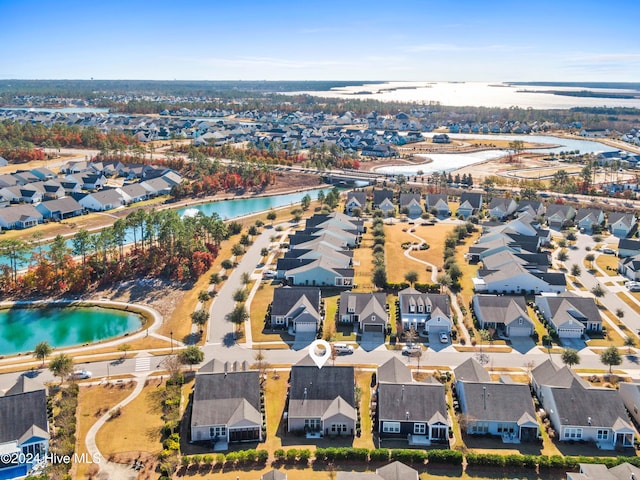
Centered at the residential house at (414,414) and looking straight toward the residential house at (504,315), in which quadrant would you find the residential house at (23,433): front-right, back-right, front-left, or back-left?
back-left

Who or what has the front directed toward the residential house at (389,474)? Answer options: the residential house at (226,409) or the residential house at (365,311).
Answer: the residential house at (365,311)

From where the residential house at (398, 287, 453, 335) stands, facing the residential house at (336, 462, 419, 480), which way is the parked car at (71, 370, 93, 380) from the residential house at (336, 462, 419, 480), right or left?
right

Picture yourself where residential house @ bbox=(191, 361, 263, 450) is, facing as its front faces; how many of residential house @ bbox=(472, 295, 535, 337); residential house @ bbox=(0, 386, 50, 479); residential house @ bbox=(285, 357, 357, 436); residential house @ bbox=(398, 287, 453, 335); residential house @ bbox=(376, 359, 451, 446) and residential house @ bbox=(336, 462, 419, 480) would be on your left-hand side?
1

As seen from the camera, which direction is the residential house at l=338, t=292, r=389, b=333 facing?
toward the camera

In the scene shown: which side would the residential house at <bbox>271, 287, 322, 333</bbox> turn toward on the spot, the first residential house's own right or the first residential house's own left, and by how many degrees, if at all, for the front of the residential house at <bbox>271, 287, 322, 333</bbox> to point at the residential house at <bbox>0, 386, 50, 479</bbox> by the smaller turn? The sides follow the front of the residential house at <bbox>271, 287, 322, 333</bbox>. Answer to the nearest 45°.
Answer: approximately 45° to the first residential house's own right

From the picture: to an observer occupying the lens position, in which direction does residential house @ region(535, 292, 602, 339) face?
facing the viewer

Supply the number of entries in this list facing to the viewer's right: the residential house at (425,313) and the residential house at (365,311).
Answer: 0

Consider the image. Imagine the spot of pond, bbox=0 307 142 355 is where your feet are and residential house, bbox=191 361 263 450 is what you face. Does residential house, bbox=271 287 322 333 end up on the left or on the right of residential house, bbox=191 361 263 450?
left

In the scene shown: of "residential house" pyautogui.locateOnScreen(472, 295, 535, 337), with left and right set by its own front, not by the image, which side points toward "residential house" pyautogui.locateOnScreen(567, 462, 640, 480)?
front

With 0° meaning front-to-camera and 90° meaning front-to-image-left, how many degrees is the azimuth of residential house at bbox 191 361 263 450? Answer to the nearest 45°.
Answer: approximately 180°

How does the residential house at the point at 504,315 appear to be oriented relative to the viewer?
toward the camera

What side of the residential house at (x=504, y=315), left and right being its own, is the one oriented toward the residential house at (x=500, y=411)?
front

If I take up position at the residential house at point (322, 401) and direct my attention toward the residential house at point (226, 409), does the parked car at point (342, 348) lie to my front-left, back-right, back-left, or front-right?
back-right

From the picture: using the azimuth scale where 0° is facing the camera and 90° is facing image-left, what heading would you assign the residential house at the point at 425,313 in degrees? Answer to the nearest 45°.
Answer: approximately 0°

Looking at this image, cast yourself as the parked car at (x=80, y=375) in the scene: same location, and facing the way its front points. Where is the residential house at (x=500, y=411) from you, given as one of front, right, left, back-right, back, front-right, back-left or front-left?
front-right

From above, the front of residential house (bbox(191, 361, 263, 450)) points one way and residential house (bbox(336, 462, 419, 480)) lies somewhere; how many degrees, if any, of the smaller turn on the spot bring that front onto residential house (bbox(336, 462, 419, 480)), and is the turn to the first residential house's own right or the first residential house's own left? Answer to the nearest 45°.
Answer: approximately 135° to the first residential house's own right

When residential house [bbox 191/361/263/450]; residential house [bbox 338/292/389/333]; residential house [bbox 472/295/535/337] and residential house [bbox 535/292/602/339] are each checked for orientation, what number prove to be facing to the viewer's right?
0

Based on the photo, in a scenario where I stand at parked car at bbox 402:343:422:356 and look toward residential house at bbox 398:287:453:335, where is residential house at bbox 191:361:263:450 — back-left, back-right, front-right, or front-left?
back-left
